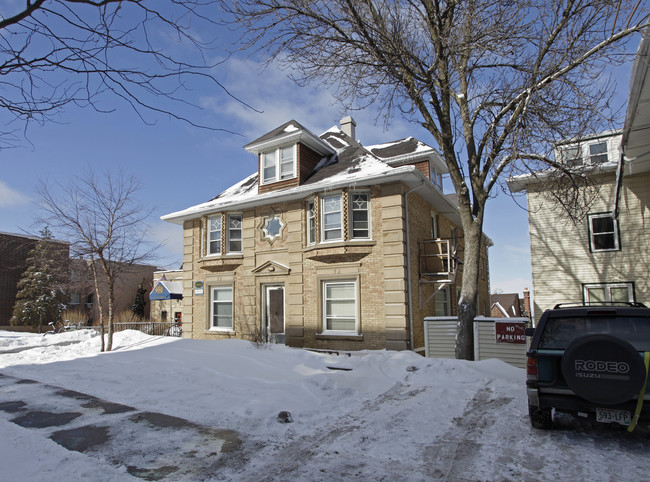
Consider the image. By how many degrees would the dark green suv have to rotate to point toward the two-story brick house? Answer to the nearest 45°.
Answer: approximately 45° to its left

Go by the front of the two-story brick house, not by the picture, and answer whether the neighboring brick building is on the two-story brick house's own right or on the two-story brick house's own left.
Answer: on the two-story brick house's own right

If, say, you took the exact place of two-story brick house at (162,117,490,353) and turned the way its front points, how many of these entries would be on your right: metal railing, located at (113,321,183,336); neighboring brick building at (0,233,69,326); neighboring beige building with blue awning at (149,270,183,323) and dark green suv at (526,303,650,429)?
3

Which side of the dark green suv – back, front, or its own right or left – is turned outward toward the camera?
back

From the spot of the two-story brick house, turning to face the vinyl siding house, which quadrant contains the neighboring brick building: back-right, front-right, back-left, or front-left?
back-left

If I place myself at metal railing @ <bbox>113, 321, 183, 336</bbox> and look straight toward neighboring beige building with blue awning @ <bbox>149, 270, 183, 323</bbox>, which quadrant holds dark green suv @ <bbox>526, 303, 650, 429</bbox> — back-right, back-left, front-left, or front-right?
back-right

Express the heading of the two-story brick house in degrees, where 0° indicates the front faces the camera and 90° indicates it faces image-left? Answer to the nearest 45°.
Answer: approximately 45°

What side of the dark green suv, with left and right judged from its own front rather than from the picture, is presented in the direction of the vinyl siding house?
front

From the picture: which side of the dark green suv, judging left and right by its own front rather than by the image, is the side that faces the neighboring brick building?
left

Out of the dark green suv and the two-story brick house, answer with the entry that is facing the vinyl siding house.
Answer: the dark green suv

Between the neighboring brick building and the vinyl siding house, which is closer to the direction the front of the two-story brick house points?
the neighboring brick building

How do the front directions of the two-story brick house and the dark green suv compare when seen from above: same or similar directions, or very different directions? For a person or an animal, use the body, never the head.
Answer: very different directions

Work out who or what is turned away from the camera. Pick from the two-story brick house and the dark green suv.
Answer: the dark green suv
